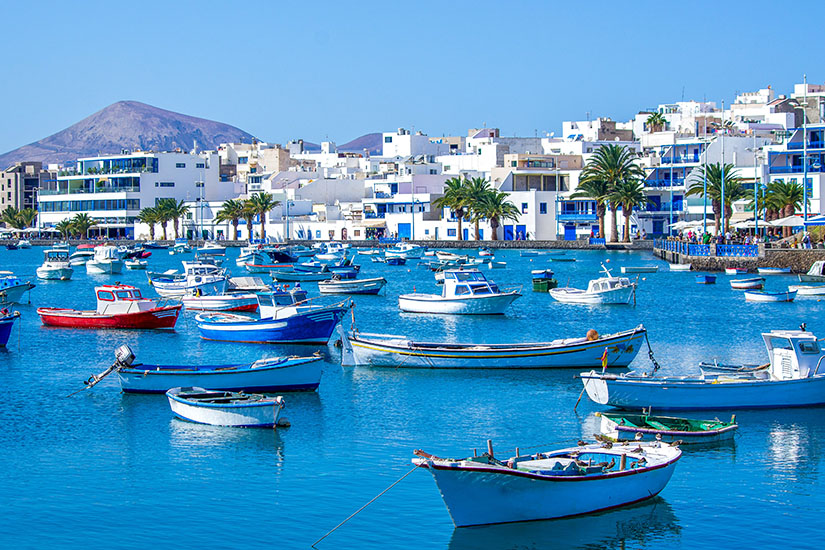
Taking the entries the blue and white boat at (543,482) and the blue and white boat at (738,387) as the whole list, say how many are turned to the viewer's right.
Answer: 1

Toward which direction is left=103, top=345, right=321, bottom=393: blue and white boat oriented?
to the viewer's right

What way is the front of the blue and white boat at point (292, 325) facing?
to the viewer's right

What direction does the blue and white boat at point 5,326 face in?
to the viewer's right

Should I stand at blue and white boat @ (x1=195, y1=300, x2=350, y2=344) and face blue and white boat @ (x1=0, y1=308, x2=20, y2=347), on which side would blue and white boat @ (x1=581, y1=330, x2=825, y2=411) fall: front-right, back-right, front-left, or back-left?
back-left

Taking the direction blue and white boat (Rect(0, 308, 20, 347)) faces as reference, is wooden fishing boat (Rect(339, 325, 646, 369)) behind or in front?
in front

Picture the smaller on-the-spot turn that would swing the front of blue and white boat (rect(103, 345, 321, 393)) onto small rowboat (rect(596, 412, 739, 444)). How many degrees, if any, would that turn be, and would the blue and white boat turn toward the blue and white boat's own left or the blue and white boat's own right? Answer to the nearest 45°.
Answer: approximately 45° to the blue and white boat's own right

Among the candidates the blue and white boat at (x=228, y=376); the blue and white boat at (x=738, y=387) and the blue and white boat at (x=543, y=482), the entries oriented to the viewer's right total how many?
2

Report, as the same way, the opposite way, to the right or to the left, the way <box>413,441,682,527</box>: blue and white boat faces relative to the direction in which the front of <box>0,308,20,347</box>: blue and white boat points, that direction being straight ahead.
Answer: the opposite way

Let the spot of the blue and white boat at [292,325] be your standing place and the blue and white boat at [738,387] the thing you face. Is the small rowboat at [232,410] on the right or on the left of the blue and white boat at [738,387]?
right

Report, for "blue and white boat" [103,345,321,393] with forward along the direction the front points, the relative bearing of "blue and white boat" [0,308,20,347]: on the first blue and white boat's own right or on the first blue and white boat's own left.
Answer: on the first blue and white boat's own left
